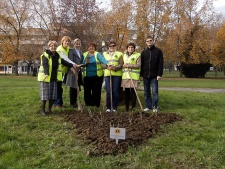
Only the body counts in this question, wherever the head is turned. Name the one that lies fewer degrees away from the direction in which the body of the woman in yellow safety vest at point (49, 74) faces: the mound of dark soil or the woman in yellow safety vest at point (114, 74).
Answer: the mound of dark soil

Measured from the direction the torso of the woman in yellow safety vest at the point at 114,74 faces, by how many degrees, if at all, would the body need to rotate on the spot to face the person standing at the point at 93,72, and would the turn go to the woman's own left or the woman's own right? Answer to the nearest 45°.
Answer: approximately 90° to the woman's own right

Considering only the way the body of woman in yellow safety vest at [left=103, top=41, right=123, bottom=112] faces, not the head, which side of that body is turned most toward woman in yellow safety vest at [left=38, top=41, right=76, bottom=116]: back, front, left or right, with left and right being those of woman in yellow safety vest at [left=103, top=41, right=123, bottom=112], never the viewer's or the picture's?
right

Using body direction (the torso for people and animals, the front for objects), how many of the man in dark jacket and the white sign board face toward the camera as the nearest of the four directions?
2

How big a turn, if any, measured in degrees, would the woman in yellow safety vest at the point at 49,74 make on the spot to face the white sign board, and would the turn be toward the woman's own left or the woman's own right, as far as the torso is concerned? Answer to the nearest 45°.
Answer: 0° — they already face it

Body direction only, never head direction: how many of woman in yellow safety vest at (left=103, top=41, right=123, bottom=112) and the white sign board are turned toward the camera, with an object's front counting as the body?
2

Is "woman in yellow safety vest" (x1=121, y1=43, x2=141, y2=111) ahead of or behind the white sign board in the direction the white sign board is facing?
behind

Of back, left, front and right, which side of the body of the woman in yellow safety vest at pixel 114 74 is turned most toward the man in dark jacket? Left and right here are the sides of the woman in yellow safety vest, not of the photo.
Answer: left

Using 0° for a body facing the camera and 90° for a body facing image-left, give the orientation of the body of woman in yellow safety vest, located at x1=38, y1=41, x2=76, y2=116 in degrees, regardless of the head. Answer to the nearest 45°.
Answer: approximately 315°

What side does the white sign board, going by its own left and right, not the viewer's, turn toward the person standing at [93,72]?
back

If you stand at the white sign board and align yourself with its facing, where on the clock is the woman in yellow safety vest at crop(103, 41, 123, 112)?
The woman in yellow safety vest is roughly at 6 o'clock from the white sign board.
